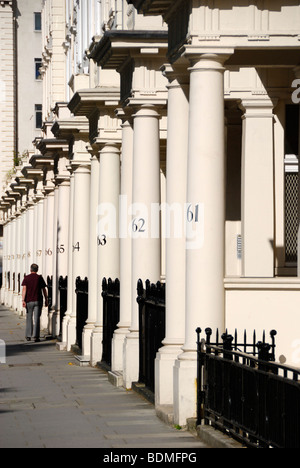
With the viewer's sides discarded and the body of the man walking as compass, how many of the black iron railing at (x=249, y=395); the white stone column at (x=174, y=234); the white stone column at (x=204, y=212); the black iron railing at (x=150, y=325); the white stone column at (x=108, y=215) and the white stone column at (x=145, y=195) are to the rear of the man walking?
6

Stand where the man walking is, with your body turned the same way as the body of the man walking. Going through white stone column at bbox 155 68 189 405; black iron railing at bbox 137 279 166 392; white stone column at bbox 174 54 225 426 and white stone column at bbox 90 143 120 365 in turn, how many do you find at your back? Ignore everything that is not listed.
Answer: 4

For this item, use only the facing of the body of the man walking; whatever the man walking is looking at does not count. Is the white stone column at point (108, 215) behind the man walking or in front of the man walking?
behind

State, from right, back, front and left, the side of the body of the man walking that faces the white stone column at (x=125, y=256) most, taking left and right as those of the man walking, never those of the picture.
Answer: back

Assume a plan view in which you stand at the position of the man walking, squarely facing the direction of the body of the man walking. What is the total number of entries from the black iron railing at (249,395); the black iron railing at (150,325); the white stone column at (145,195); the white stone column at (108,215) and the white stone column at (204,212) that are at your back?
5

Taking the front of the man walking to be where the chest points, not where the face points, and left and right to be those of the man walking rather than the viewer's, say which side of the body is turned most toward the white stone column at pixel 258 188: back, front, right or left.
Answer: back

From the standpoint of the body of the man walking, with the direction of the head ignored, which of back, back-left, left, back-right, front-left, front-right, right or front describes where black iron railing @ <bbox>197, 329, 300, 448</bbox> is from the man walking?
back

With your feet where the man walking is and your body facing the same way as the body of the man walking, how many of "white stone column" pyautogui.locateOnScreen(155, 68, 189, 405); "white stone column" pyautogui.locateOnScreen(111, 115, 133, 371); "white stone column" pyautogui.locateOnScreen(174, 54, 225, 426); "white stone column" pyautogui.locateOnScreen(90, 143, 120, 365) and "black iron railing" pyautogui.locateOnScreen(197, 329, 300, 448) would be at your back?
5

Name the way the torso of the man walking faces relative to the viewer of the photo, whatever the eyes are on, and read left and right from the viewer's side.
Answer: facing away from the viewer

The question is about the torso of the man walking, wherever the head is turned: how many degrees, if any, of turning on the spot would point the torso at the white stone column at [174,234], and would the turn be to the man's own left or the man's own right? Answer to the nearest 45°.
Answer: approximately 180°

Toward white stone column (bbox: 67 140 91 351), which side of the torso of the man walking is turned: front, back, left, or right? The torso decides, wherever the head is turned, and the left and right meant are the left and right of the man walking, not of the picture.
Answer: back

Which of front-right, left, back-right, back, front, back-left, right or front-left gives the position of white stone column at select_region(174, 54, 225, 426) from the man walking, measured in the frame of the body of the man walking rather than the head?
back

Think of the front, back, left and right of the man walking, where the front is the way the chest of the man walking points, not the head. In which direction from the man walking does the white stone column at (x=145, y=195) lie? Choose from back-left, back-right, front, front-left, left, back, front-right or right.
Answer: back
